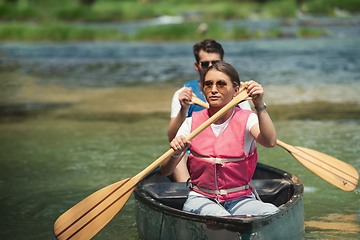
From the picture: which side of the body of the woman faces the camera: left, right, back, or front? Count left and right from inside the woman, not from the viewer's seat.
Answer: front

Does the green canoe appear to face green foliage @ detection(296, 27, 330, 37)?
no

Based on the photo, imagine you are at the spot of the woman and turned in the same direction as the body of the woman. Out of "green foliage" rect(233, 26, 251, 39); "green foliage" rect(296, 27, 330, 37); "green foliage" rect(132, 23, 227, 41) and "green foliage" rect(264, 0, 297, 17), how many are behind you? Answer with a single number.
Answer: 4

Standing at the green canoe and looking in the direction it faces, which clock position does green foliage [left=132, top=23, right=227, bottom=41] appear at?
The green foliage is roughly at 6 o'clock from the green canoe.

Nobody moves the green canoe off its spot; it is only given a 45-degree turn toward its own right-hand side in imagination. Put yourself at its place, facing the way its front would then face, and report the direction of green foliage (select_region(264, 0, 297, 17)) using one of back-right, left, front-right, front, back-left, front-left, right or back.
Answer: back-right

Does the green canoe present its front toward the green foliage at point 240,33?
no

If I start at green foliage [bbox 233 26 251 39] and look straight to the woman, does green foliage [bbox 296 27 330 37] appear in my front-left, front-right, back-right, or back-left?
back-left

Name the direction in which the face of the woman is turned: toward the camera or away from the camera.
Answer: toward the camera

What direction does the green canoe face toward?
toward the camera

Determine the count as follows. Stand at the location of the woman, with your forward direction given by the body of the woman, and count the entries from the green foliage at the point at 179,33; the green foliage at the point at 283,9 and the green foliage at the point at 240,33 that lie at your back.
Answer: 3

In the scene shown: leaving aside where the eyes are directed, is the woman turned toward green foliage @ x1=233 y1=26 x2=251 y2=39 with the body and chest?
no
